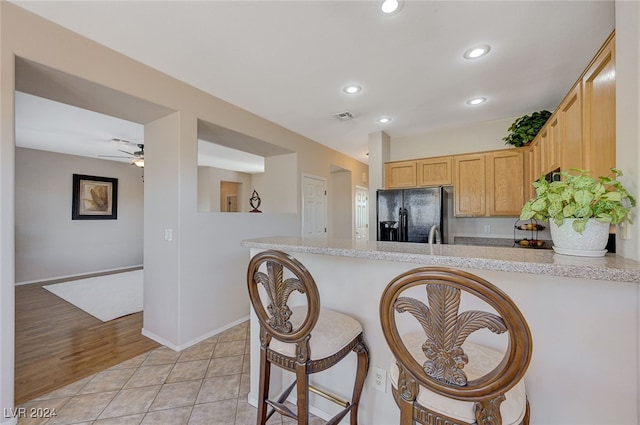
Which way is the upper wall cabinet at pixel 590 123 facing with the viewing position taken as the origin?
facing to the left of the viewer

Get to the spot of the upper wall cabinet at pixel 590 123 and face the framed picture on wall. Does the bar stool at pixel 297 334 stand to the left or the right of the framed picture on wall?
left

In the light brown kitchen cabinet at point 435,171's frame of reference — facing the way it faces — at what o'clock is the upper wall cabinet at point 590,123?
The upper wall cabinet is roughly at 11 o'clock from the light brown kitchen cabinet.

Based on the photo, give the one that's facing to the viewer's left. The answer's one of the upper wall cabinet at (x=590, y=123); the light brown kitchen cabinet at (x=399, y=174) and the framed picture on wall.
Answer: the upper wall cabinet

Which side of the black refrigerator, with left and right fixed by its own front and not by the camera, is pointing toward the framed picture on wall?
right

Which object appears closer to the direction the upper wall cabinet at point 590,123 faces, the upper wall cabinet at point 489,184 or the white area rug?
the white area rug

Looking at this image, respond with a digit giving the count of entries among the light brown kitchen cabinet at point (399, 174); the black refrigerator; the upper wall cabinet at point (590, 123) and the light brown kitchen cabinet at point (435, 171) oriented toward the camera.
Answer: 3

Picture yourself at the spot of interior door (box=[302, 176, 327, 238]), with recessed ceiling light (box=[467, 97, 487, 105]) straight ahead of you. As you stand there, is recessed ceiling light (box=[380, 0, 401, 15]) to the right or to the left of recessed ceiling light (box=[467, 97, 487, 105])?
right
